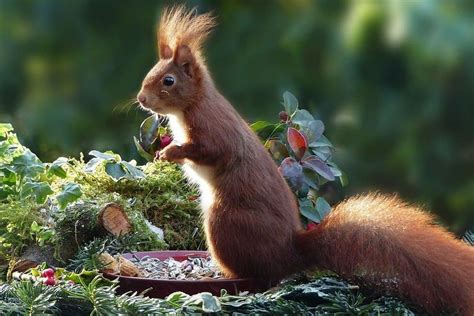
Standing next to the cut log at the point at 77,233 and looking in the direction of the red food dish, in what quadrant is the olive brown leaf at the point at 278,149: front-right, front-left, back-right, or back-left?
front-left

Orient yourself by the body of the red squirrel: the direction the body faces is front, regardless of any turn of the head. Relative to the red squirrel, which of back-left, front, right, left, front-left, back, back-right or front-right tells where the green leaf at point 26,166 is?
front

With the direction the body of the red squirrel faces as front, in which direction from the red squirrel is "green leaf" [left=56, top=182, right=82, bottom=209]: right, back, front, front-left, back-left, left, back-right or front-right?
front

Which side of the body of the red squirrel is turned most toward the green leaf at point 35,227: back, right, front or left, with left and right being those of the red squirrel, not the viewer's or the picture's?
front

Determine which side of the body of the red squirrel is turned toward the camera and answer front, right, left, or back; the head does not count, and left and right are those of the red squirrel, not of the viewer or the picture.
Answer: left

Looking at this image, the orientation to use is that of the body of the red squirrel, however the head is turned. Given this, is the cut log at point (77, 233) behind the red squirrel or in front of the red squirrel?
in front
